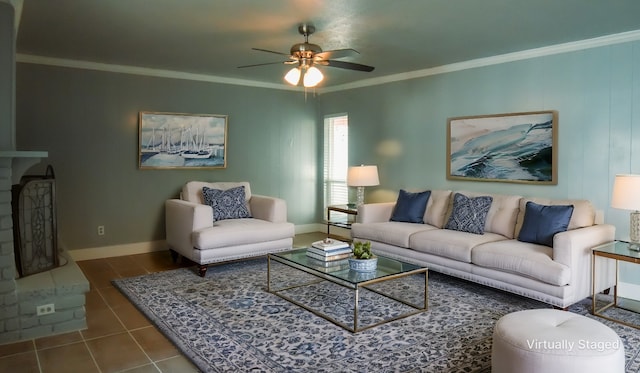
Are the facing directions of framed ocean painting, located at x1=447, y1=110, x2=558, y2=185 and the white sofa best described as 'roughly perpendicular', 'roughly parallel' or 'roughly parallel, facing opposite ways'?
roughly parallel

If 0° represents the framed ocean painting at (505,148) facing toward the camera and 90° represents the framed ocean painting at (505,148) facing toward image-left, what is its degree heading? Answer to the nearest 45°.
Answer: approximately 45°

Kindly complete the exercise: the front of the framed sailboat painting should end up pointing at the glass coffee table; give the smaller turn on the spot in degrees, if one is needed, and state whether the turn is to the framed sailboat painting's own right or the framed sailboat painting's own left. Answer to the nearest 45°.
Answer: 0° — it already faces it

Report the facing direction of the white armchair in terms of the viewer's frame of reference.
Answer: facing the viewer and to the right of the viewer

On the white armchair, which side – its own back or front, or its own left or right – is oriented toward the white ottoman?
front

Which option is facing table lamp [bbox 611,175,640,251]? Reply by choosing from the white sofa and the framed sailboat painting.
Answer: the framed sailboat painting

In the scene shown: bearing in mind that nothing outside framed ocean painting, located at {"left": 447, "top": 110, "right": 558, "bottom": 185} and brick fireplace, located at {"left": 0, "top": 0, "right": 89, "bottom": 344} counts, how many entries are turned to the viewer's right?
1

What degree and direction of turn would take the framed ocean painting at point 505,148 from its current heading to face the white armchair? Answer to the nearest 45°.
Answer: approximately 45° to its right

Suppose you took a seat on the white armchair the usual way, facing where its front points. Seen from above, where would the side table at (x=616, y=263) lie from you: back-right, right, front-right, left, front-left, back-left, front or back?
front

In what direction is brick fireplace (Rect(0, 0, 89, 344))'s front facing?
to the viewer's right

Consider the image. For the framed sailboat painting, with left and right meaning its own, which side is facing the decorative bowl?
front

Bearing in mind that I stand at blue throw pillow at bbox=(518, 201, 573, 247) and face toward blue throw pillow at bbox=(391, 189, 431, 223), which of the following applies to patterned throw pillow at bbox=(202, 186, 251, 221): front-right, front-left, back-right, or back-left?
front-left

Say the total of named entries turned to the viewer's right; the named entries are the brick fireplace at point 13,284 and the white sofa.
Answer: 1

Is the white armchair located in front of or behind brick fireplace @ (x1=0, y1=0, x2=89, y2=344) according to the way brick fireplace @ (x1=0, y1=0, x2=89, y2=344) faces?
in front

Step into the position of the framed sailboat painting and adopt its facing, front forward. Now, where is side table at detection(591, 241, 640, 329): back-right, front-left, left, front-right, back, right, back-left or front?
front

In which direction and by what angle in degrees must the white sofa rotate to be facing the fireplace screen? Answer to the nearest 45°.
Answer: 0° — it already faces it

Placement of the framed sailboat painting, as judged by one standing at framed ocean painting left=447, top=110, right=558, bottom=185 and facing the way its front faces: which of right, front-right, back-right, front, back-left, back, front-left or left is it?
front-right

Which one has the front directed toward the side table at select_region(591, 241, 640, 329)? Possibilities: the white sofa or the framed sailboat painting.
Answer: the framed sailboat painting

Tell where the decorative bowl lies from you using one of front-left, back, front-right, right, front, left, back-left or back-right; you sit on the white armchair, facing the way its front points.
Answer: front

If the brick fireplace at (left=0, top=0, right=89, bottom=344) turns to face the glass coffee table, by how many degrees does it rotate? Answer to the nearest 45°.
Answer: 0° — it already faces it
